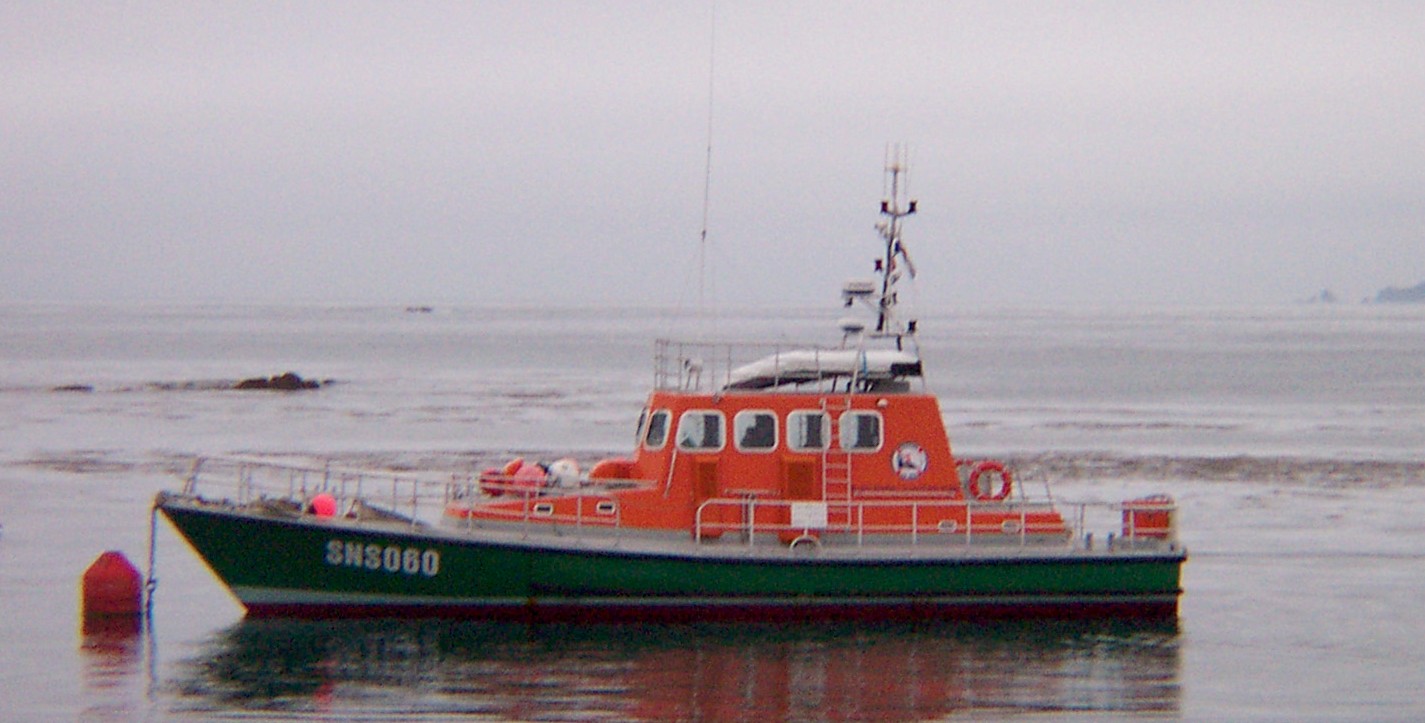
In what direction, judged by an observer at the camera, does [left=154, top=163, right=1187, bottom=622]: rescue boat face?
facing to the left of the viewer

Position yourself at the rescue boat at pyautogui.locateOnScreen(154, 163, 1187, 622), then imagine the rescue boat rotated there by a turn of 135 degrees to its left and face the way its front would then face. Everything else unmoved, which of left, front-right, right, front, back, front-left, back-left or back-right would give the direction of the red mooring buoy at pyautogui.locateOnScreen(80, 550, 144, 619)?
back-right
